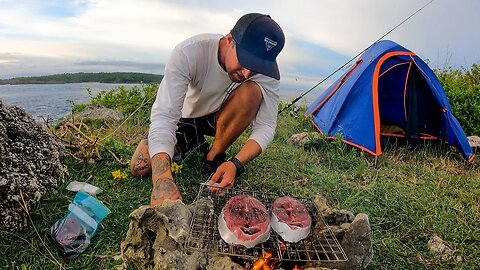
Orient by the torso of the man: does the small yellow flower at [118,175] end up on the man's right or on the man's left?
on the man's right

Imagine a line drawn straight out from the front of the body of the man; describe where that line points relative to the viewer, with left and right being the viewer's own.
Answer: facing the viewer

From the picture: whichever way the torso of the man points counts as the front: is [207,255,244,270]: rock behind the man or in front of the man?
in front

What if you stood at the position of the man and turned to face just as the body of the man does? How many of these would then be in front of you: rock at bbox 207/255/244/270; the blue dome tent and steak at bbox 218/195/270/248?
2

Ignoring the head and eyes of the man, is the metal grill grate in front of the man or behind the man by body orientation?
in front

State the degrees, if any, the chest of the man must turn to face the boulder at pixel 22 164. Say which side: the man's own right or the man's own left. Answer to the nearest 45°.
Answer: approximately 90° to the man's own right

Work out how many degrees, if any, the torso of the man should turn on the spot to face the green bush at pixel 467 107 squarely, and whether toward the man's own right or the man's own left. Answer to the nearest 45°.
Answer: approximately 135° to the man's own left

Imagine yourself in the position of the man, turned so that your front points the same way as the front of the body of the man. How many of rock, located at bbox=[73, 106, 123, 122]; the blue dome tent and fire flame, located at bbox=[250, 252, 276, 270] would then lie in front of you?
1

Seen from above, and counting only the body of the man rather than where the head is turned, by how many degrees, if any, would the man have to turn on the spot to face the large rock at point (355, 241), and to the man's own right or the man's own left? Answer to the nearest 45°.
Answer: approximately 45° to the man's own left

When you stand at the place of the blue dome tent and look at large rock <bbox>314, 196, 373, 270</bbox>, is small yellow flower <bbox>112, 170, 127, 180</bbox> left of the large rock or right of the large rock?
right

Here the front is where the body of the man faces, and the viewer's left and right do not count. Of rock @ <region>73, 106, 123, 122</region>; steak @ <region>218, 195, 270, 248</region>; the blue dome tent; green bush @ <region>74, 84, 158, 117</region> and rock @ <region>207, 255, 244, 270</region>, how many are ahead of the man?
2

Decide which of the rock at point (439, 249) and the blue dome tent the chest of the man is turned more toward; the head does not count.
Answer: the rock

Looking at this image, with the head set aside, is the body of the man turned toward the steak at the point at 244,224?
yes
